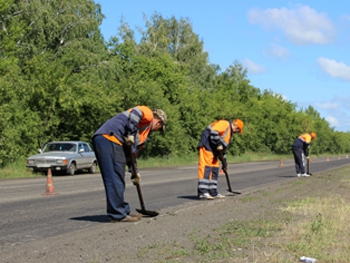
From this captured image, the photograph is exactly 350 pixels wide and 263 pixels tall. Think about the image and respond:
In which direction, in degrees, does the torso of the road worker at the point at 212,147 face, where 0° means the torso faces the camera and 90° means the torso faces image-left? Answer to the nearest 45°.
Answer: approximately 270°

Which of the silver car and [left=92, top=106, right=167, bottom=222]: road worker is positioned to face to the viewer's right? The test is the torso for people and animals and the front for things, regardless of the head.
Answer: the road worker

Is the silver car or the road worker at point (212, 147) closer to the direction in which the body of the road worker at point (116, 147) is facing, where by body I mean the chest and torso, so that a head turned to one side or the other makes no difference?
the road worker

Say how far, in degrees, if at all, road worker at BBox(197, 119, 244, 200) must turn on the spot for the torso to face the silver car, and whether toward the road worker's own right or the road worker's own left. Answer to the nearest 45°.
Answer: approximately 135° to the road worker's own left

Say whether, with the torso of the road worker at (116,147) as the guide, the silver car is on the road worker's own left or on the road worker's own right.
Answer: on the road worker's own left

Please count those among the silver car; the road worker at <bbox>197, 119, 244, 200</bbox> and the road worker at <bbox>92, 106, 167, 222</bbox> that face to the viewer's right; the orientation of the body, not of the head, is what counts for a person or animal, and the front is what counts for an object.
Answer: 2

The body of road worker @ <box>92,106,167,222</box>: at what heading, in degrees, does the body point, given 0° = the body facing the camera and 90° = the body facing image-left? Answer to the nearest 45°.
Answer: approximately 270°

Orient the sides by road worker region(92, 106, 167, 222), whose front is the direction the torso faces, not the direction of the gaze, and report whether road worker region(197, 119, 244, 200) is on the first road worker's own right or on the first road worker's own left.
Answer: on the first road worker's own left

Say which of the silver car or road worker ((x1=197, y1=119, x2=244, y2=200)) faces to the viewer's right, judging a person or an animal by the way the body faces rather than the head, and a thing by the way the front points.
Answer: the road worker

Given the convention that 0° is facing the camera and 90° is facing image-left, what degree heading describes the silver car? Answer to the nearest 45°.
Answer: approximately 45°
